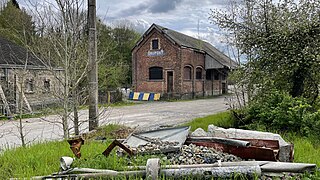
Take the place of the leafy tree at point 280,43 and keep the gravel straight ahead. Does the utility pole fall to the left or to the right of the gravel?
right

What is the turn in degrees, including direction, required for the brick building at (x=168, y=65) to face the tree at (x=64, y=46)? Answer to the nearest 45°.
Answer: approximately 45° to its left

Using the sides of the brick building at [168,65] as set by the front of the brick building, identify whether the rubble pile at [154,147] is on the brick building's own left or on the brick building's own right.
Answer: on the brick building's own left

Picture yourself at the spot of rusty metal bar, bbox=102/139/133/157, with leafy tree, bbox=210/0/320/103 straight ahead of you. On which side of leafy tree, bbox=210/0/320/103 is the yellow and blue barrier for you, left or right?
left

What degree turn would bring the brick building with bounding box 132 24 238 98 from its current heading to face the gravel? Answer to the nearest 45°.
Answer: approximately 45° to its left

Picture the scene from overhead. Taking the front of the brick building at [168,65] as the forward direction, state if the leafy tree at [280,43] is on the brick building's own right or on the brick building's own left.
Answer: on the brick building's own left

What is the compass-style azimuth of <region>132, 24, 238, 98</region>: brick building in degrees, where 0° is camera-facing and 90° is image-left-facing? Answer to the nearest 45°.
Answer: approximately 45°

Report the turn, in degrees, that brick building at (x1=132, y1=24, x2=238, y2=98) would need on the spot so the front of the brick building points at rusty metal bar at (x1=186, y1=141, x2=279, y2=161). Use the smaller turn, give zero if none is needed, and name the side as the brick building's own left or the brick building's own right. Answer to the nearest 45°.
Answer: approximately 45° to the brick building's own left

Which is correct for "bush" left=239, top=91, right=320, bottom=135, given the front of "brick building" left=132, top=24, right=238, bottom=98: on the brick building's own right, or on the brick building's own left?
on the brick building's own left

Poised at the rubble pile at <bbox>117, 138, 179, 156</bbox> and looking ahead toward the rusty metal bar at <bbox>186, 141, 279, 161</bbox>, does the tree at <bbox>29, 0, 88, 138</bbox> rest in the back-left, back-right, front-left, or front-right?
back-left
